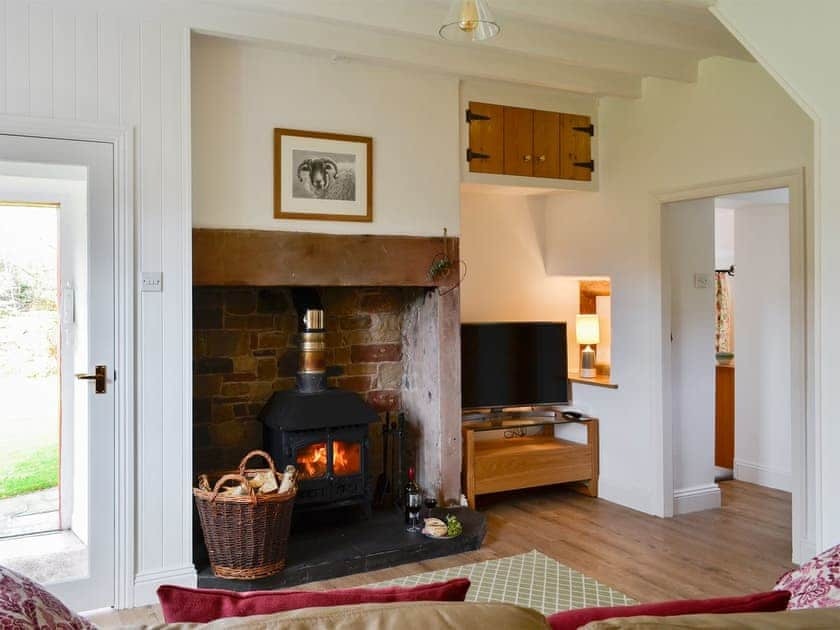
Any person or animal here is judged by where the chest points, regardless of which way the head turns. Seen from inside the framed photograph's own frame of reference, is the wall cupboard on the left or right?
on its left

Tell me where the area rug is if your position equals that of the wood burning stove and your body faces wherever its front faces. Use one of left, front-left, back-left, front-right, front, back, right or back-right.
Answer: front

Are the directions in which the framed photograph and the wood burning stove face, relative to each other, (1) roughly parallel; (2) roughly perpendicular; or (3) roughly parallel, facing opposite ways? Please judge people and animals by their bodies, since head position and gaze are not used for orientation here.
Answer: roughly parallel

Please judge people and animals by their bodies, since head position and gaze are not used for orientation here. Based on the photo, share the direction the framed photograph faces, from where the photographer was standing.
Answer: facing the viewer and to the right of the viewer

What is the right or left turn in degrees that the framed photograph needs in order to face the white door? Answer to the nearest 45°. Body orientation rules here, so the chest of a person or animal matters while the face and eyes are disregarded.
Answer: approximately 90° to its right

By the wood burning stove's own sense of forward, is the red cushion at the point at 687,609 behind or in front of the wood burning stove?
in front

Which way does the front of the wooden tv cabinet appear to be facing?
toward the camera

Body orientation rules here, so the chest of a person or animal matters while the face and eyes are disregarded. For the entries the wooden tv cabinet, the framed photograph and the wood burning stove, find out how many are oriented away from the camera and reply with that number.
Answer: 0

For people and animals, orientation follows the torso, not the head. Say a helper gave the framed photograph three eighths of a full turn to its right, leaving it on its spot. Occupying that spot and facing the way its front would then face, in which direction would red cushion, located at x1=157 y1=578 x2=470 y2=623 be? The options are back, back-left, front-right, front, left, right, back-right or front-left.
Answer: left

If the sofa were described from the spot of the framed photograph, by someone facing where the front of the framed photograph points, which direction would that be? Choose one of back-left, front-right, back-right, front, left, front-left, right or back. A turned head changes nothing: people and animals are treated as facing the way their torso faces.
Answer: front-right

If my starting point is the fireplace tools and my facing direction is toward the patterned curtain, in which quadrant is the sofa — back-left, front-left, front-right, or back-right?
back-right
